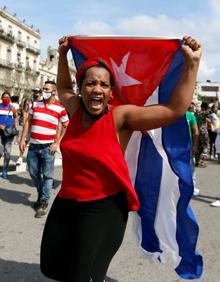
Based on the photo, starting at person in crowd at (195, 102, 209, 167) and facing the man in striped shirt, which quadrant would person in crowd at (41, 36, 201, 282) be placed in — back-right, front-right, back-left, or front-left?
front-left

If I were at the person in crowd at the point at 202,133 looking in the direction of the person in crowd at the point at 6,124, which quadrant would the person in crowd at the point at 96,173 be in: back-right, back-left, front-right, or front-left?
front-left

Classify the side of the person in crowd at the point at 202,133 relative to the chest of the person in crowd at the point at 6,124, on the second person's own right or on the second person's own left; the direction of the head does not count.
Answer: on the second person's own left

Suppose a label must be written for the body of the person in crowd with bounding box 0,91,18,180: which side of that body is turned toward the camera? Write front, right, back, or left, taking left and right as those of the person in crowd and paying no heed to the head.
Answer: front

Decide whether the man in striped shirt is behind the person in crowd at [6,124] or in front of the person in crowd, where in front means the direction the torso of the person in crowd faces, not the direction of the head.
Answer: in front

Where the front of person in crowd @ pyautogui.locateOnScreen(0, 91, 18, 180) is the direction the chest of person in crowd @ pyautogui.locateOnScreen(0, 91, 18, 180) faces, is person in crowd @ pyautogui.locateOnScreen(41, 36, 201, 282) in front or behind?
in front
